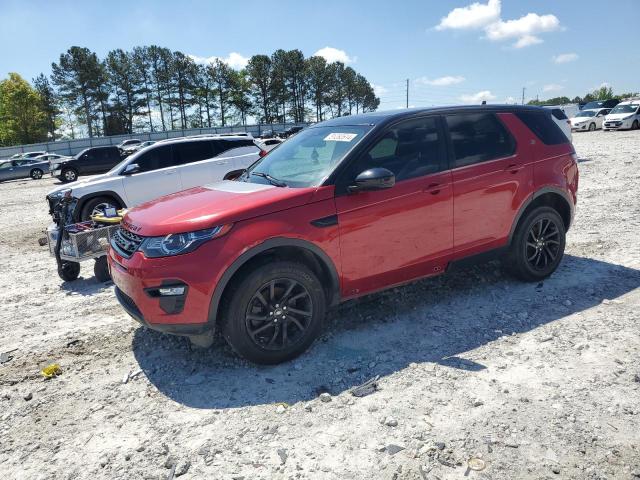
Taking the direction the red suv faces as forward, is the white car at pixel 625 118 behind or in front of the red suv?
behind

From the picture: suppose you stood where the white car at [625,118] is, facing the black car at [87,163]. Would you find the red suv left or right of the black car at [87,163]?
left

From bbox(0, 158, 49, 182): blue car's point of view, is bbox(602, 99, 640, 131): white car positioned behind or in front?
behind

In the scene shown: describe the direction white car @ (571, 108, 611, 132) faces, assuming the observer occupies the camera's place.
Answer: facing the viewer and to the left of the viewer

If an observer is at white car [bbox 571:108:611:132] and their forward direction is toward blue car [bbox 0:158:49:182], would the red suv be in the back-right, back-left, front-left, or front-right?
front-left

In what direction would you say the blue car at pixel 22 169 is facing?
to the viewer's left

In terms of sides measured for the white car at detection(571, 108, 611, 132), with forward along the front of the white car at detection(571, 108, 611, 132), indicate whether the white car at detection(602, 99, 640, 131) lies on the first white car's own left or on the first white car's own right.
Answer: on the first white car's own left

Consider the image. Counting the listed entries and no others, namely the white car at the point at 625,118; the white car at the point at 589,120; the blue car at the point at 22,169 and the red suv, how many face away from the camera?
0

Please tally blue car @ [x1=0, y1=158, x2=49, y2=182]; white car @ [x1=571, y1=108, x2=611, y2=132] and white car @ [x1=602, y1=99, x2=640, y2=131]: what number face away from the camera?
0

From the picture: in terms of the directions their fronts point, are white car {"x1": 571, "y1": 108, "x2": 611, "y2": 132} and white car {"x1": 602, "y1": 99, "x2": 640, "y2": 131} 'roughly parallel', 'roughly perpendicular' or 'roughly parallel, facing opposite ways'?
roughly parallel

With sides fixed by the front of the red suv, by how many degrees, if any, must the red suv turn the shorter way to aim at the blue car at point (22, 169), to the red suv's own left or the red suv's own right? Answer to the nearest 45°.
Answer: approximately 90° to the red suv's own right
